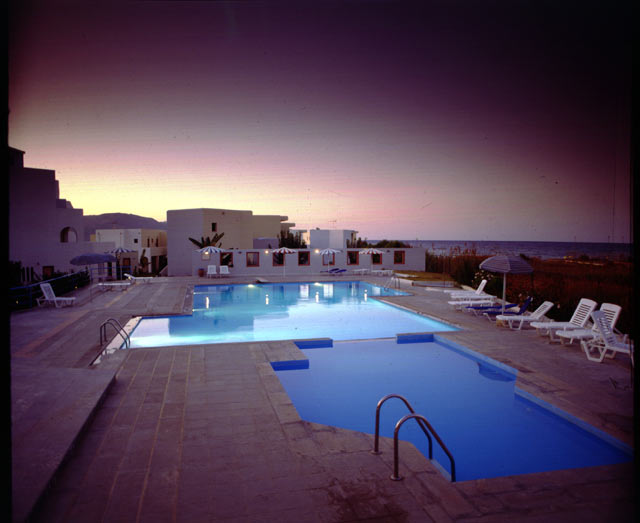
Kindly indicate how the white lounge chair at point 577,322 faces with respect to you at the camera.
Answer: facing the viewer and to the left of the viewer

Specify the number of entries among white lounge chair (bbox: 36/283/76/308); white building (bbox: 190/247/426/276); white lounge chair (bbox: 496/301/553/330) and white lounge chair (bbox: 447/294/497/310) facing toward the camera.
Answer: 1

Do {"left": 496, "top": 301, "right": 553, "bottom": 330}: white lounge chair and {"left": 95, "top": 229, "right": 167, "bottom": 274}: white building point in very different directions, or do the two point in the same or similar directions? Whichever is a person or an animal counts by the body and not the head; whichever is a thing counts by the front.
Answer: very different directions

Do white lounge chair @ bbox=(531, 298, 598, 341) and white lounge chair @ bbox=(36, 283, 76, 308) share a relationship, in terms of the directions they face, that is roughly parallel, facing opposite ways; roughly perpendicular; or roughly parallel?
roughly parallel, facing opposite ways

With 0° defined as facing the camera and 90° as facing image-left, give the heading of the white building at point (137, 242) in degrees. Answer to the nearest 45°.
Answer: approximately 315°

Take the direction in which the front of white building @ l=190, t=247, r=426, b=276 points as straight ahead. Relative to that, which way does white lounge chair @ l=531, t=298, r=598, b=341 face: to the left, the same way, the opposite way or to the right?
to the right

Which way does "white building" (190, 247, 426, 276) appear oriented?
toward the camera

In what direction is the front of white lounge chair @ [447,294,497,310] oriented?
to the viewer's left

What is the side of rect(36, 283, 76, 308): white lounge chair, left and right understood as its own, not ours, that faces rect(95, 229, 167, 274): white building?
left

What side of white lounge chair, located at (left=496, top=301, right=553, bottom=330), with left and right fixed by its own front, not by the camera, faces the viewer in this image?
left

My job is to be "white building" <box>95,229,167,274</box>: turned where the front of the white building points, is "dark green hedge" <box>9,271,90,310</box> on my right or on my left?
on my right

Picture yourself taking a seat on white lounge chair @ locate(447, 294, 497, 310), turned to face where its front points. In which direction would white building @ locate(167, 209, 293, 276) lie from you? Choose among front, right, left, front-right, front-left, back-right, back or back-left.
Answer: front-right

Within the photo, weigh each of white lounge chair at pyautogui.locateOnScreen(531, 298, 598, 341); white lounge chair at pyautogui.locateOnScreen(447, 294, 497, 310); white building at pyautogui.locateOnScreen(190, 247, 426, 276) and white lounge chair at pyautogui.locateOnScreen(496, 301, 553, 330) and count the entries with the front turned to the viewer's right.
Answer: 0

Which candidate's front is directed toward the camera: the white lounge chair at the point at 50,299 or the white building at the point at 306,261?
the white building
